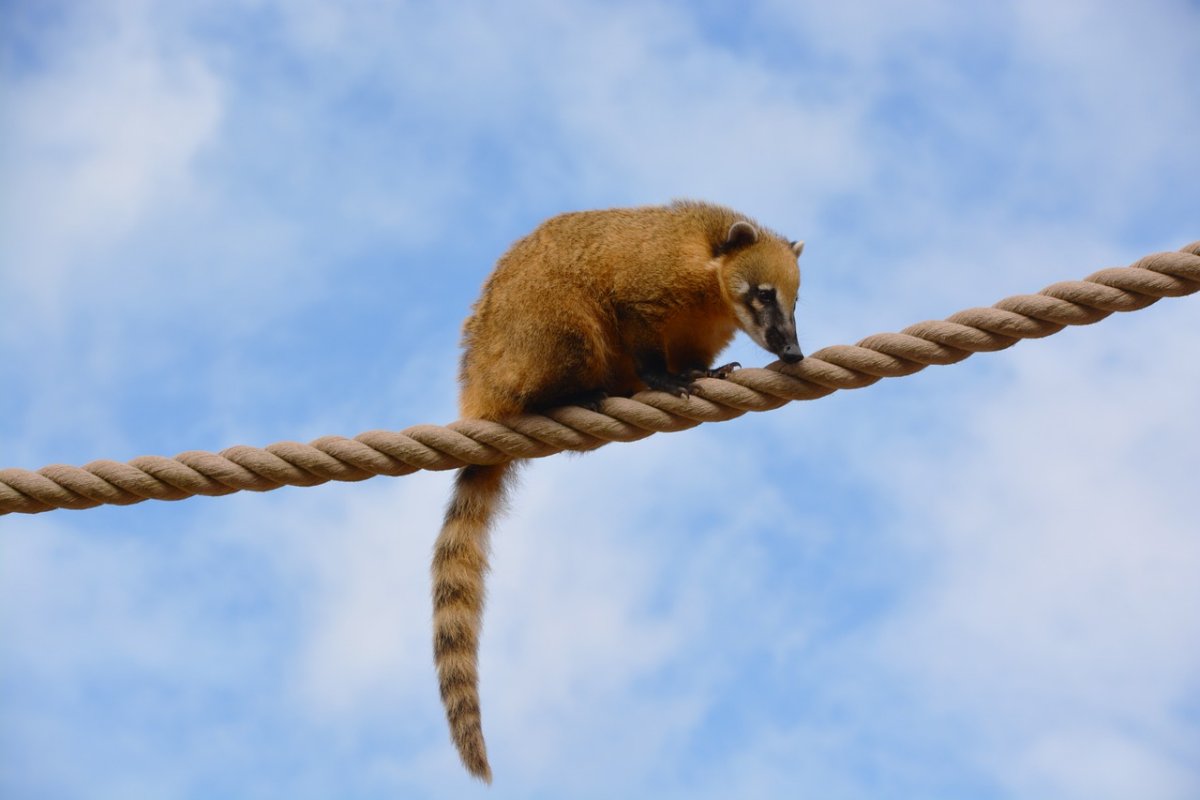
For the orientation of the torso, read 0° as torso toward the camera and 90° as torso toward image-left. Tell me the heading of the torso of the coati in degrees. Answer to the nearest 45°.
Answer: approximately 270°
